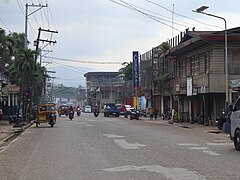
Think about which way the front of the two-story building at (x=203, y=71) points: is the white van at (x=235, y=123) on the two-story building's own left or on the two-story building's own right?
on the two-story building's own left

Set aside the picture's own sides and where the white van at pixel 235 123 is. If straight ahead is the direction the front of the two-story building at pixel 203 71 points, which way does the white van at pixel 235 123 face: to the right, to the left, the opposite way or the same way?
to the right

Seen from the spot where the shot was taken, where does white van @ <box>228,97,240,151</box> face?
facing away from the viewer and to the left of the viewer

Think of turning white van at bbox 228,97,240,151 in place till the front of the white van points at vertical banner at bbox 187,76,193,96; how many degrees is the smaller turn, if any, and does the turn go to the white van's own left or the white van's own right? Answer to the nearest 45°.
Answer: approximately 45° to the white van's own right

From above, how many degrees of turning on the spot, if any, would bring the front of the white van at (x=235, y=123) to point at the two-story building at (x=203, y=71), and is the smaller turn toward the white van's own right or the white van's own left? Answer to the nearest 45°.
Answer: approximately 45° to the white van's own right

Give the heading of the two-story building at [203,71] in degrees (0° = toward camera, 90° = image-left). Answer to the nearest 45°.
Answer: approximately 45°

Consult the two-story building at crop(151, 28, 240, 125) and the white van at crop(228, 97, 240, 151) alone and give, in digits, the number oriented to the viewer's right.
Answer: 0
